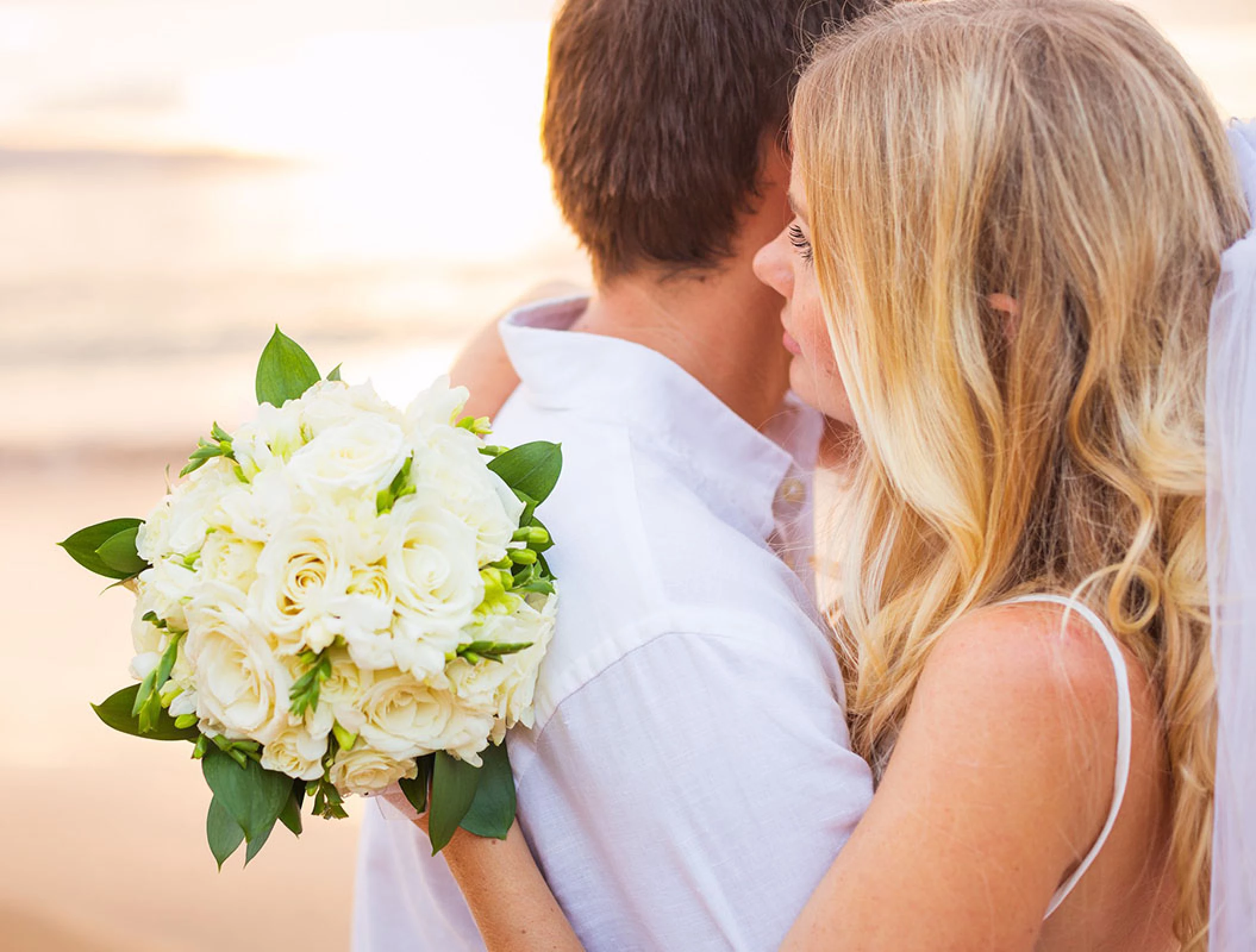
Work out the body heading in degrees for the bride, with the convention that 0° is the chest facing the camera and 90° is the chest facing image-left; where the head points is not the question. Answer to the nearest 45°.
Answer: approximately 90°

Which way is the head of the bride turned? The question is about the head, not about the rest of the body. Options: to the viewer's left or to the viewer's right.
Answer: to the viewer's left

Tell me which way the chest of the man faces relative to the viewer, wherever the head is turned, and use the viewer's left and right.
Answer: facing away from the viewer and to the right of the viewer

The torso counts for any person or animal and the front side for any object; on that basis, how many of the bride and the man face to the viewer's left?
1
